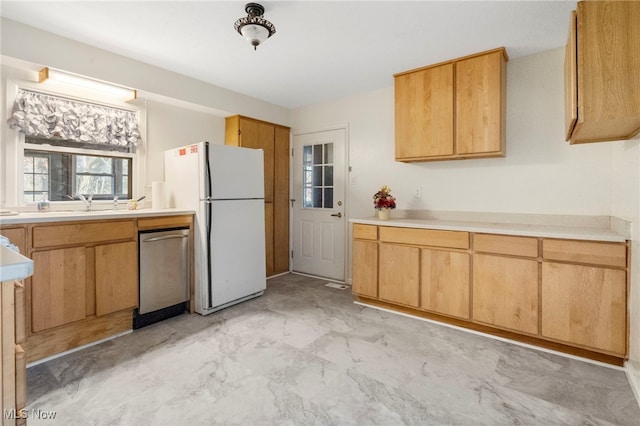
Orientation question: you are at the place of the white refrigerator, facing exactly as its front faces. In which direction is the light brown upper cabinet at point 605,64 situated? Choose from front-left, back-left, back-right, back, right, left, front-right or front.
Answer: front

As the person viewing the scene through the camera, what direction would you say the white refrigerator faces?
facing the viewer and to the right of the viewer

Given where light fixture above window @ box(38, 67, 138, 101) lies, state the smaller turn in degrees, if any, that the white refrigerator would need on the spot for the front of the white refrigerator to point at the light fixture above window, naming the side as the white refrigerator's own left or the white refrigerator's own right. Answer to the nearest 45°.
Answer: approximately 135° to the white refrigerator's own right

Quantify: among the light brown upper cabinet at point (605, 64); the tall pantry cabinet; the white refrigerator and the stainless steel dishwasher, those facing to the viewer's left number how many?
1

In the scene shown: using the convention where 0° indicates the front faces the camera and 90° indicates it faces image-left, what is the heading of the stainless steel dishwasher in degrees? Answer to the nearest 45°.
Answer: approximately 315°

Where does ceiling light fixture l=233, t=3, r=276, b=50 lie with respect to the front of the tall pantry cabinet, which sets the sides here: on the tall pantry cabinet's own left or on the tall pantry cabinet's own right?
on the tall pantry cabinet's own right

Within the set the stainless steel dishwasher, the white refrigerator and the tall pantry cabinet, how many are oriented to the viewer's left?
0

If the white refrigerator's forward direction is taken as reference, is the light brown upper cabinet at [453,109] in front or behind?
in front

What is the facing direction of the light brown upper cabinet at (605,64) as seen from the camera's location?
facing to the left of the viewer

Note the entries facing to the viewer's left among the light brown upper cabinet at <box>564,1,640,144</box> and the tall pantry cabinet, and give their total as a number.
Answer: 1
